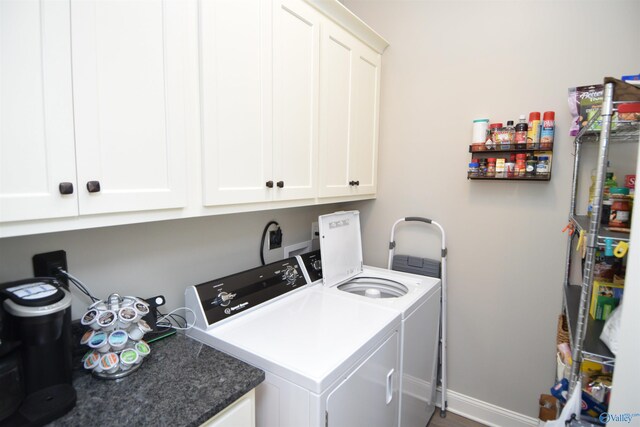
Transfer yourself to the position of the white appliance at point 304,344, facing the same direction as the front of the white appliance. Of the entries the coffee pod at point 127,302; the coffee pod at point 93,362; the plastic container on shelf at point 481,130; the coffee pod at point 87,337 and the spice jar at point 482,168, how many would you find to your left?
2

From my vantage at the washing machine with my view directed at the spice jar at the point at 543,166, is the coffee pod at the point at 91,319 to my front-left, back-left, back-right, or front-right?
back-right

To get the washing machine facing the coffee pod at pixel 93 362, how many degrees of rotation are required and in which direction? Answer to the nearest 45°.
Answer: approximately 90° to its right

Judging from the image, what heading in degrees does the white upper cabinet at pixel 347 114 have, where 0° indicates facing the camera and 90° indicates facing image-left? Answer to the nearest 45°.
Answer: approximately 315°

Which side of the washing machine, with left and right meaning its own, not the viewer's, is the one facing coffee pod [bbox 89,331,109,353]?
right

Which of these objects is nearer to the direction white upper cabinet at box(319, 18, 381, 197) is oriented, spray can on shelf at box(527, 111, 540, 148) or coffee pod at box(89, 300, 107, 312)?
the spray can on shelf

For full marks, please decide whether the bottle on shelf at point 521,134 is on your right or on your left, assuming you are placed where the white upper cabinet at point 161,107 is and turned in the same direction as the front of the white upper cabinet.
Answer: on your left

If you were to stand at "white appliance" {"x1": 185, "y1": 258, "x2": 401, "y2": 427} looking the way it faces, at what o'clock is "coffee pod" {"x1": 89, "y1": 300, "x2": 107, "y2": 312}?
The coffee pod is roughly at 4 o'clock from the white appliance.

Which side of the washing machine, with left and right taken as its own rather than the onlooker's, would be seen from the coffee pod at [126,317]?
right
